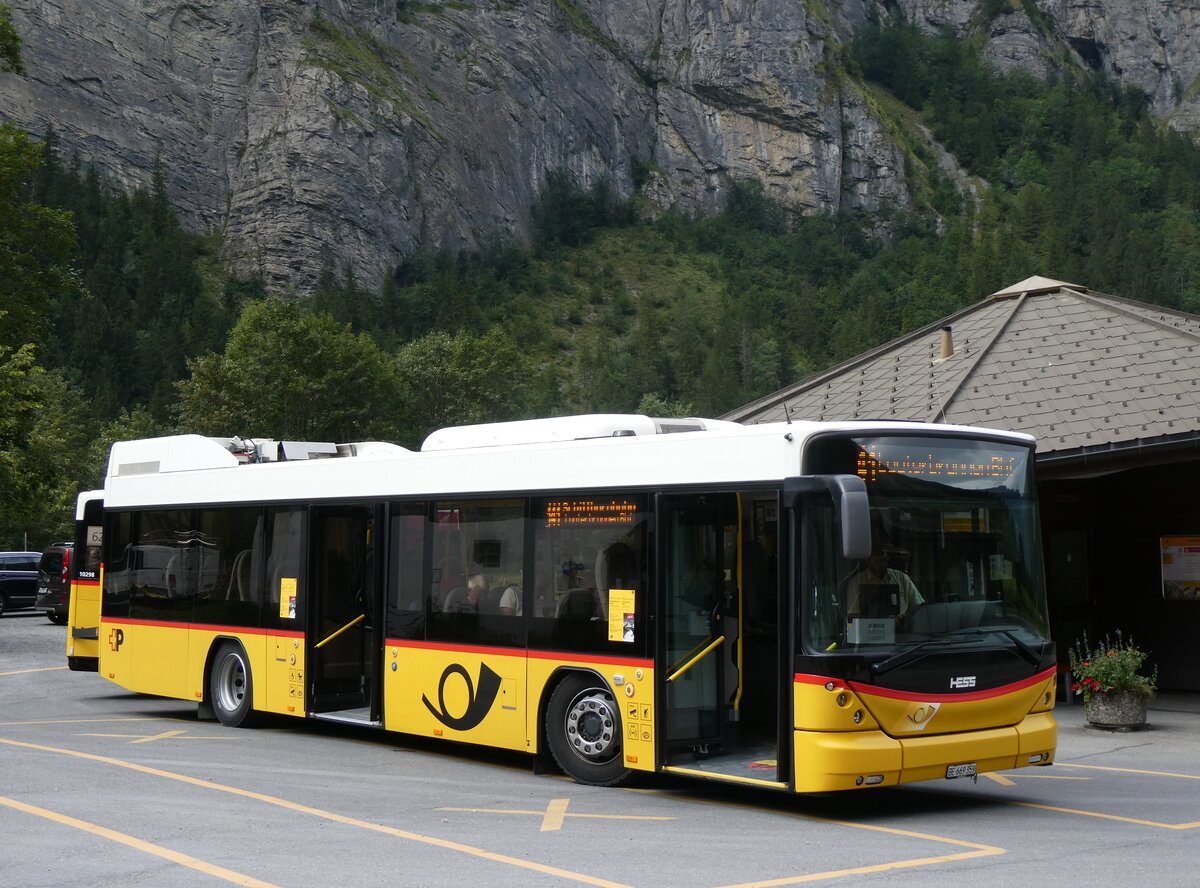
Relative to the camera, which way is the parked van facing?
away from the camera

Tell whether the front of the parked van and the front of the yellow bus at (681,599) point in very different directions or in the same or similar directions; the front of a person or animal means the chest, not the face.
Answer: very different directions

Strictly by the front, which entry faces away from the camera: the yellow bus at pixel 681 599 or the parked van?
the parked van

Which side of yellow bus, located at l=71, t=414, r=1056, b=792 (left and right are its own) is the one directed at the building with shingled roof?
left

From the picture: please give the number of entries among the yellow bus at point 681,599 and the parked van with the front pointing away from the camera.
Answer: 1

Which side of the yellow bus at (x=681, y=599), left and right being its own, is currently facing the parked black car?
back

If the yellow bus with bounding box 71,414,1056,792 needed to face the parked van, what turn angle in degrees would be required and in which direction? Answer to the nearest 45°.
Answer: approximately 180°

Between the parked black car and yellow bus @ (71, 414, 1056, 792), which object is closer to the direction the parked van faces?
the parked black car

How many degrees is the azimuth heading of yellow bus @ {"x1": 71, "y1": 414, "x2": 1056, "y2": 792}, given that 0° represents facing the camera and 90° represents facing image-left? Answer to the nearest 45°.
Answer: approximately 315°

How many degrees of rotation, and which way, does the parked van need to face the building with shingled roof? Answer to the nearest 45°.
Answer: approximately 135° to its right
